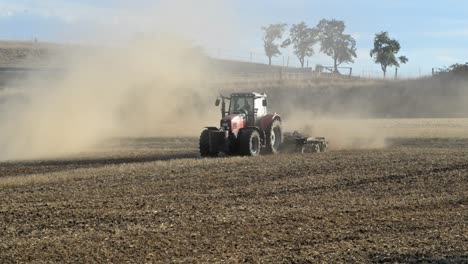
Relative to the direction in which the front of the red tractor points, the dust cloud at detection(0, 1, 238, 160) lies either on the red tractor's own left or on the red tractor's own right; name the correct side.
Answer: on the red tractor's own right

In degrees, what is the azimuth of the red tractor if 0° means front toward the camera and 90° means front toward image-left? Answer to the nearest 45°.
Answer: approximately 45°
